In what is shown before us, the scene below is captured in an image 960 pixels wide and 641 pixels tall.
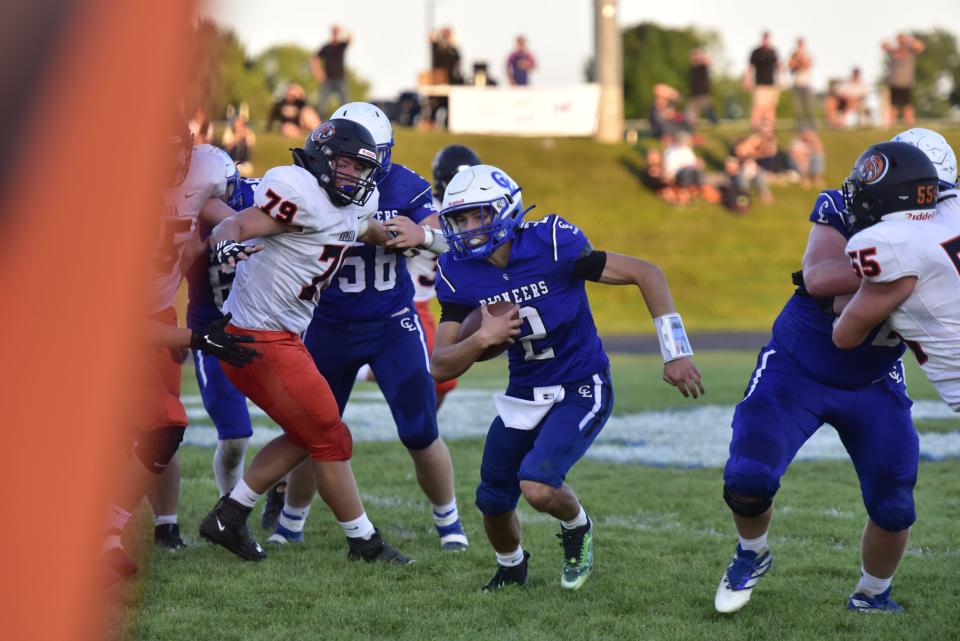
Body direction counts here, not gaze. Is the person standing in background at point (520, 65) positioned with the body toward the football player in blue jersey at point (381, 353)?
yes

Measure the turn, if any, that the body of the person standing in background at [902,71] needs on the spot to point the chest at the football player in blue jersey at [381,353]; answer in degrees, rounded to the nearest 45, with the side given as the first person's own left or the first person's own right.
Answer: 0° — they already face them

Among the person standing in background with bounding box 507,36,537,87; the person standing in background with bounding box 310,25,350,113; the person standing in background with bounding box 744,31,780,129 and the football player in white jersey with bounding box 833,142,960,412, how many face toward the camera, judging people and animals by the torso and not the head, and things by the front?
3

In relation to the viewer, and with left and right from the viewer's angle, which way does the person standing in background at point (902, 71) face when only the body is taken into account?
facing the viewer

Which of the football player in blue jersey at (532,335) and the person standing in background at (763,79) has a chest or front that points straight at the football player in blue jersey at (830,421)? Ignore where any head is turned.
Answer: the person standing in background

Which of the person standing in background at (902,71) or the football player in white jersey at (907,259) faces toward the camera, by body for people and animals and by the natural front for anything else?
the person standing in background

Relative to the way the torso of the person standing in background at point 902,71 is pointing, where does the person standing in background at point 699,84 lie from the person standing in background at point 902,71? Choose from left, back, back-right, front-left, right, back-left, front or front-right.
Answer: right

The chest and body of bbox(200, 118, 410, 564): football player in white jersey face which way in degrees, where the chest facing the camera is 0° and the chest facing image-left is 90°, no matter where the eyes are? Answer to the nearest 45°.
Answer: approximately 315°

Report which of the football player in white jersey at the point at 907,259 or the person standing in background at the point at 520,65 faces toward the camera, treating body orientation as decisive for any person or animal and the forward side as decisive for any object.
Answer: the person standing in background

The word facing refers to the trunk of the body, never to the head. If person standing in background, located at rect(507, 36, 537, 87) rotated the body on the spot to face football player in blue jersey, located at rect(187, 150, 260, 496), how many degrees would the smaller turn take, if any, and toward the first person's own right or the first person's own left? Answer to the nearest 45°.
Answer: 0° — they already face them

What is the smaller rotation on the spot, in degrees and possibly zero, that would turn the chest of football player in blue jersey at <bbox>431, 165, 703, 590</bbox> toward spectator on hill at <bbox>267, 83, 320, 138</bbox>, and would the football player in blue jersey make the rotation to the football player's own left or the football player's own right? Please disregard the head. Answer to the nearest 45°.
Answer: approximately 135° to the football player's own right

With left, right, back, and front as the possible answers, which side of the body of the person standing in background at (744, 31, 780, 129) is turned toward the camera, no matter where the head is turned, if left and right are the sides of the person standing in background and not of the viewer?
front

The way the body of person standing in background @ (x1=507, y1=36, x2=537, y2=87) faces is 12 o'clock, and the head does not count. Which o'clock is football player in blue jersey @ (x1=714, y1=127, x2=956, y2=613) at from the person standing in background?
The football player in blue jersey is roughly at 12 o'clock from the person standing in background.

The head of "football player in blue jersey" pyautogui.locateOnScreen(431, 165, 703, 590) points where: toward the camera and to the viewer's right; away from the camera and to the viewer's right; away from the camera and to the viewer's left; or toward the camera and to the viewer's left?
toward the camera and to the viewer's left

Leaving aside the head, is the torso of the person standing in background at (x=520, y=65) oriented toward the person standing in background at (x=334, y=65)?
no

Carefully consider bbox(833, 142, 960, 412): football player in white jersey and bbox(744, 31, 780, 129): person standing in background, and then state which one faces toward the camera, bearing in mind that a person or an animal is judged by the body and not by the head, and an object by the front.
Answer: the person standing in background

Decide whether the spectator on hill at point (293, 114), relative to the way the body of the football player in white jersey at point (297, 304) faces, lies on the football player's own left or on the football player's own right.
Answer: on the football player's own left

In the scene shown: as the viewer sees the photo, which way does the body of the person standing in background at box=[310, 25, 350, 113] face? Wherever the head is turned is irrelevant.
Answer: toward the camera
